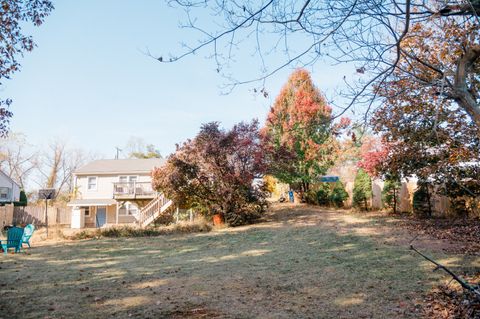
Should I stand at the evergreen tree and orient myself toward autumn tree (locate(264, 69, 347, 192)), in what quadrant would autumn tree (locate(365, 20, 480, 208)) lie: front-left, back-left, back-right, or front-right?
back-left

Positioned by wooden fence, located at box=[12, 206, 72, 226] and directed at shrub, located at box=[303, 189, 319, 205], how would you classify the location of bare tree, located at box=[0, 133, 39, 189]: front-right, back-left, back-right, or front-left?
back-left

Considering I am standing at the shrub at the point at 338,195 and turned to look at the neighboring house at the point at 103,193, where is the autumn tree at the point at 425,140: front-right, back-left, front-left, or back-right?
back-left
